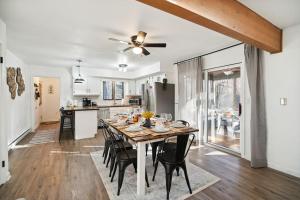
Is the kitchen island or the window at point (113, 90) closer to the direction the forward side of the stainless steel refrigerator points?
the kitchen island

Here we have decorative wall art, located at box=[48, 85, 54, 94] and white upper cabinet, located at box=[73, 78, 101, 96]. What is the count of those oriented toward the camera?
2

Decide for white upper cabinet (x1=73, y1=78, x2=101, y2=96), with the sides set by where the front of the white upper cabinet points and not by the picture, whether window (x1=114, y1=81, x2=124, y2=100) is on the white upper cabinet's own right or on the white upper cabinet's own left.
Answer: on the white upper cabinet's own left

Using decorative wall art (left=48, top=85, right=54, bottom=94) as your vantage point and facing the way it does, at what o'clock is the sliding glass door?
The sliding glass door is roughly at 11 o'clock from the decorative wall art.

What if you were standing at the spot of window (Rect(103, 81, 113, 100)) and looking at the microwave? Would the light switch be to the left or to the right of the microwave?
right

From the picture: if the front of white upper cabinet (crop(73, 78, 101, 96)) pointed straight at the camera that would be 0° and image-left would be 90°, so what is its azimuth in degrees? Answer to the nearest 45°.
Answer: approximately 0°

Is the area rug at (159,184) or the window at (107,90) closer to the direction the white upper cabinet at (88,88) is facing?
the area rug

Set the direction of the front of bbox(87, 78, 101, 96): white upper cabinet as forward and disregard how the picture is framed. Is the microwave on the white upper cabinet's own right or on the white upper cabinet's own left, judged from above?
on the white upper cabinet's own left

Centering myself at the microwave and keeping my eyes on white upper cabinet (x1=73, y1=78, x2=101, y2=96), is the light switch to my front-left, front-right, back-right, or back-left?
back-left

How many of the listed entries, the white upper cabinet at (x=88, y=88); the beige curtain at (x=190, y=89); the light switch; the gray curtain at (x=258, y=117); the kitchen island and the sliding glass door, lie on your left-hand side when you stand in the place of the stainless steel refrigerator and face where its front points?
4
